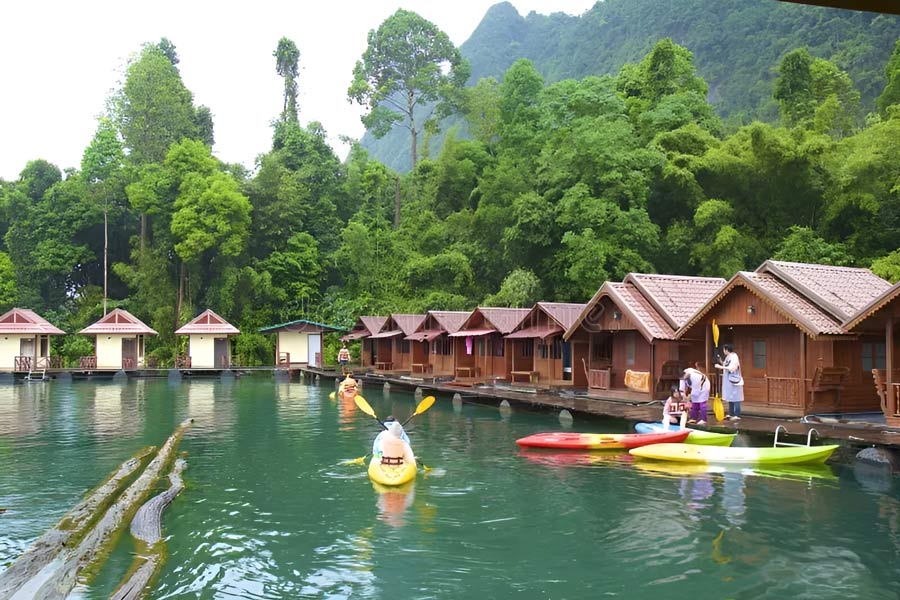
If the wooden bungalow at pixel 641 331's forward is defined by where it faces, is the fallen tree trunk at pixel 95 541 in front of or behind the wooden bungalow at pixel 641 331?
in front

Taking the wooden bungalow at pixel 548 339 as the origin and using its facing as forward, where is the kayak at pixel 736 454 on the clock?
The kayak is roughly at 10 o'clock from the wooden bungalow.

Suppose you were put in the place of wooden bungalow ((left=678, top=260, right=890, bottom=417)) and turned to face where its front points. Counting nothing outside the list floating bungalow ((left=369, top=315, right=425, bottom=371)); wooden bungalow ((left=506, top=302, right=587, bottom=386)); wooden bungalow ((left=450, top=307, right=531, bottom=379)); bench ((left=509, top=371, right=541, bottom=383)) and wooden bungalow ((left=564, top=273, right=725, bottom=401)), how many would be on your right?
5

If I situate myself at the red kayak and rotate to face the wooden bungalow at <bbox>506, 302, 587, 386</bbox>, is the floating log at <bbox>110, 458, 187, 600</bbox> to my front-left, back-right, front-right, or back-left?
back-left

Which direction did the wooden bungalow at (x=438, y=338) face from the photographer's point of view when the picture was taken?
facing the viewer and to the left of the viewer

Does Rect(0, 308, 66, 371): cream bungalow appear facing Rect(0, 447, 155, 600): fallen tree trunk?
yes

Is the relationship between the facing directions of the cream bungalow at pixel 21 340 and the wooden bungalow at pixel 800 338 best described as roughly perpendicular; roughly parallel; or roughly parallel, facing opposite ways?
roughly perpendicular

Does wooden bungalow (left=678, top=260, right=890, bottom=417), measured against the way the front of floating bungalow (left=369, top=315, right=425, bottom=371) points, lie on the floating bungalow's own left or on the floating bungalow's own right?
on the floating bungalow's own left

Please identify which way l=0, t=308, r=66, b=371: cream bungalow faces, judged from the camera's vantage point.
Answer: facing the viewer

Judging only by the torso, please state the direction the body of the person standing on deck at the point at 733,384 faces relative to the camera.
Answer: to the viewer's left

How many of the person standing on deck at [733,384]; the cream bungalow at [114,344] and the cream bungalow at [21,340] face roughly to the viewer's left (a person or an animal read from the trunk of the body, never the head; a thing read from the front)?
1

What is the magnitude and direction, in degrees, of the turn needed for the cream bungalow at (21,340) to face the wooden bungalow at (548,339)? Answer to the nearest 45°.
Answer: approximately 45° to its left
